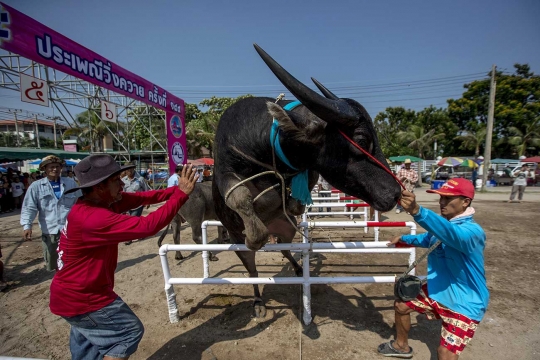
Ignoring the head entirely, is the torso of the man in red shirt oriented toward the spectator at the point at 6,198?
no

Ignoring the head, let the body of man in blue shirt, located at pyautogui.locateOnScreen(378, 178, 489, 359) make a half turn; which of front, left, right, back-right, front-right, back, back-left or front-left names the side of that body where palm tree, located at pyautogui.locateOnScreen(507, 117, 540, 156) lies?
left

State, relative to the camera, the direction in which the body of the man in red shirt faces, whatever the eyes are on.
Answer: to the viewer's right

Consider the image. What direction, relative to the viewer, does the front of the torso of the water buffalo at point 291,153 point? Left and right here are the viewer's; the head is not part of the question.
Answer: facing the viewer and to the right of the viewer

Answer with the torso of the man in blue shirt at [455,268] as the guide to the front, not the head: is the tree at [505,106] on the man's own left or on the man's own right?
on the man's own right

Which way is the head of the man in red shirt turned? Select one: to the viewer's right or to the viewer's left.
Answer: to the viewer's right

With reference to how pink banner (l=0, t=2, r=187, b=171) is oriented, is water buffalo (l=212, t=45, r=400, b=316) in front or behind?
in front

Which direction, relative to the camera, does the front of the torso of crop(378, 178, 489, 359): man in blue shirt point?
to the viewer's left

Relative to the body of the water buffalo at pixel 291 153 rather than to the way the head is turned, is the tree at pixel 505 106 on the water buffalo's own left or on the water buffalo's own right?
on the water buffalo's own left

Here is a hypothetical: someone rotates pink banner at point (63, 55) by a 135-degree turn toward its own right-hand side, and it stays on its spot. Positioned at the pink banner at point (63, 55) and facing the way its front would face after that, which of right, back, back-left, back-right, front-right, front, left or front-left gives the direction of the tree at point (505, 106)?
back

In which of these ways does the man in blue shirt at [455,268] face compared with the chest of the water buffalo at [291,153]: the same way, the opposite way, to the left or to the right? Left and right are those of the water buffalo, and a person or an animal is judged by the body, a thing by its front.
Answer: the opposite way

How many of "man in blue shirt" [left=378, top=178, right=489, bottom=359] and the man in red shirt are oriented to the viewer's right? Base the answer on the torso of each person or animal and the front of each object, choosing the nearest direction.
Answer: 1

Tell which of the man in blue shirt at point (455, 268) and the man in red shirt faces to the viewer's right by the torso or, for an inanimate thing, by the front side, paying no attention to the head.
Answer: the man in red shirt

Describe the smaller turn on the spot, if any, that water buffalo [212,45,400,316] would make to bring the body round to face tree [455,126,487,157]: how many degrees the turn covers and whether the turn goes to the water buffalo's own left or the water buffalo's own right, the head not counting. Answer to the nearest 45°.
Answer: approximately 90° to the water buffalo's own left

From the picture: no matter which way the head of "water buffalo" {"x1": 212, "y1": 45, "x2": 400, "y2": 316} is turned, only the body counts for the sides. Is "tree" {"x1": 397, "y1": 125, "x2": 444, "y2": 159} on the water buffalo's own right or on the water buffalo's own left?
on the water buffalo's own left

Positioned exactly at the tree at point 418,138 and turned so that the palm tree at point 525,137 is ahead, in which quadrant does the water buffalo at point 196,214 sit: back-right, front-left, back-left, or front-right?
back-right

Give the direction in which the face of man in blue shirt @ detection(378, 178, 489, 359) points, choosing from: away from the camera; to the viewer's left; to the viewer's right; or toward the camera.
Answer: to the viewer's left

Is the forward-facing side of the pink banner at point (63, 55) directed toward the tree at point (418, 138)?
no
